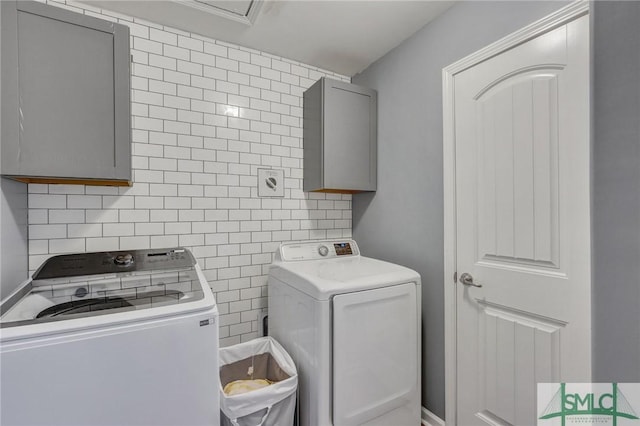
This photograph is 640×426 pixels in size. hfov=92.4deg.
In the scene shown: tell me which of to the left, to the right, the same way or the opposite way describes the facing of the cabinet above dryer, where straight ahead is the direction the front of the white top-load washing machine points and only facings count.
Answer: the same way

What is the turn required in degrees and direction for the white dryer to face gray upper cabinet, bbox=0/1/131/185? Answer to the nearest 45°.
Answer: approximately 135° to its right

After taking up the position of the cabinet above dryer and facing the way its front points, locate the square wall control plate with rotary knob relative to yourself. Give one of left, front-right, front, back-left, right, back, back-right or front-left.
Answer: back-right

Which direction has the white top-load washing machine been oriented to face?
toward the camera

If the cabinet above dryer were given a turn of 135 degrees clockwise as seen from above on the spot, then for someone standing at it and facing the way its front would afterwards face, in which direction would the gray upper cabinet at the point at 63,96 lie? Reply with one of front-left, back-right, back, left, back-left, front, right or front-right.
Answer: front-left

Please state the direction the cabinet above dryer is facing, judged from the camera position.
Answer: facing the viewer and to the right of the viewer

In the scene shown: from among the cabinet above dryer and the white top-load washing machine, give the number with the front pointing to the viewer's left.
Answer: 0

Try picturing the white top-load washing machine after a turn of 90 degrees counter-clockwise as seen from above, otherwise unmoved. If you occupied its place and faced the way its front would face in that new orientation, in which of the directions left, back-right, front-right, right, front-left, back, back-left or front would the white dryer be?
front

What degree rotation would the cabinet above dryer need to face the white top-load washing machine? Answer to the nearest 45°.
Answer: approximately 90° to its right

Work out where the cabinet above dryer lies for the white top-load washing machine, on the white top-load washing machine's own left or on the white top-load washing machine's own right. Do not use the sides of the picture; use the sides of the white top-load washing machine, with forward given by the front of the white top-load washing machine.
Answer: on the white top-load washing machine's own left

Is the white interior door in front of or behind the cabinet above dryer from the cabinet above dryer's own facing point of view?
in front

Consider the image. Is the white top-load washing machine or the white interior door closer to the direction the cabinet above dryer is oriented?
the white interior door
